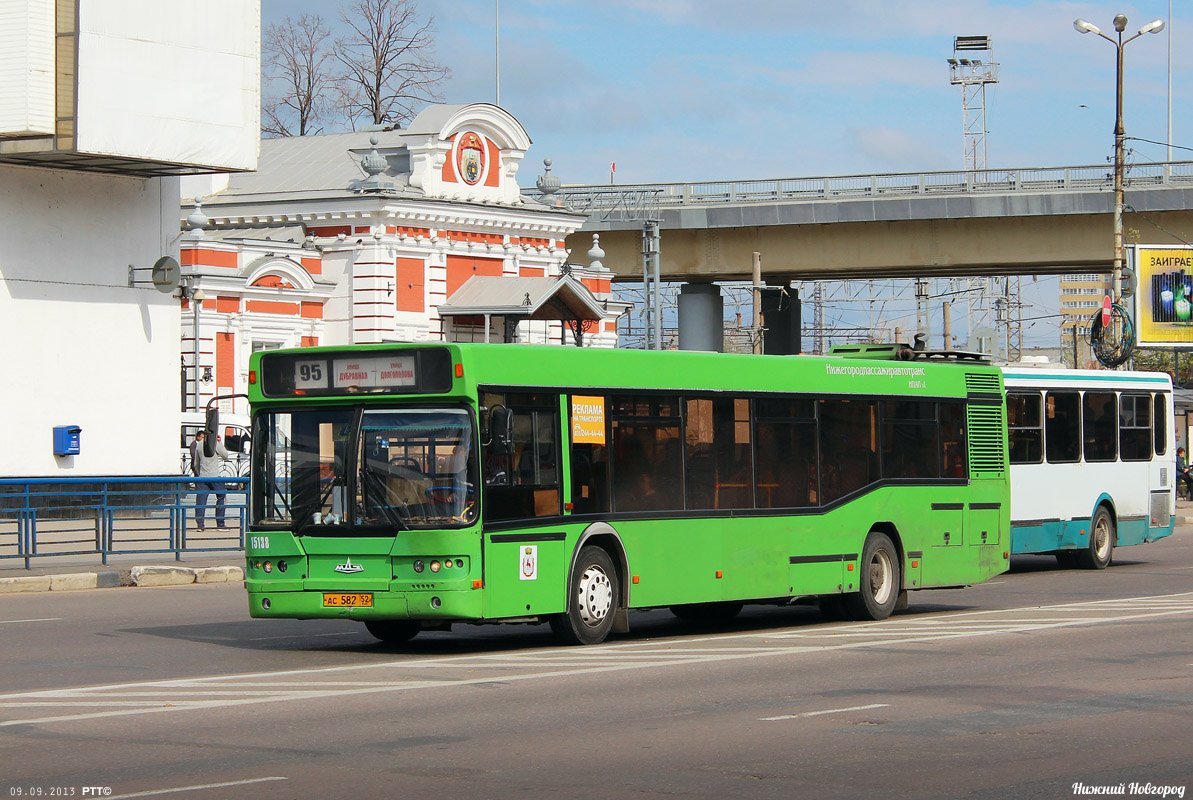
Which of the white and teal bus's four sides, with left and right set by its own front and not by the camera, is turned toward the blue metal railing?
front

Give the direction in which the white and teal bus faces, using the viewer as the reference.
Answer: facing the viewer and to the left of the viewer

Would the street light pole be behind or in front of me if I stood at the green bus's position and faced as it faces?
behind

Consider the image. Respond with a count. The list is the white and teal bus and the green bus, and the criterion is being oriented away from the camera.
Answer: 0

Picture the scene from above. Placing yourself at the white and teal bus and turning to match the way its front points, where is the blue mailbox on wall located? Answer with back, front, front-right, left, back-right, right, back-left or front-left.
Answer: front-right

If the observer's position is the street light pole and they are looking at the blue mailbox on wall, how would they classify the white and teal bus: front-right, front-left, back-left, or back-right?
front-left

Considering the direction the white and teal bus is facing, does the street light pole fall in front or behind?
behind

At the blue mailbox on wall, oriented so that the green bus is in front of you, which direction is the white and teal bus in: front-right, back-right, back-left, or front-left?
front-left

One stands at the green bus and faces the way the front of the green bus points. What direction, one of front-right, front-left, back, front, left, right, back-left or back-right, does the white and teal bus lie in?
back

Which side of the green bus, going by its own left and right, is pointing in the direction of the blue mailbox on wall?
right

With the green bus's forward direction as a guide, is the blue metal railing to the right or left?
on its right
